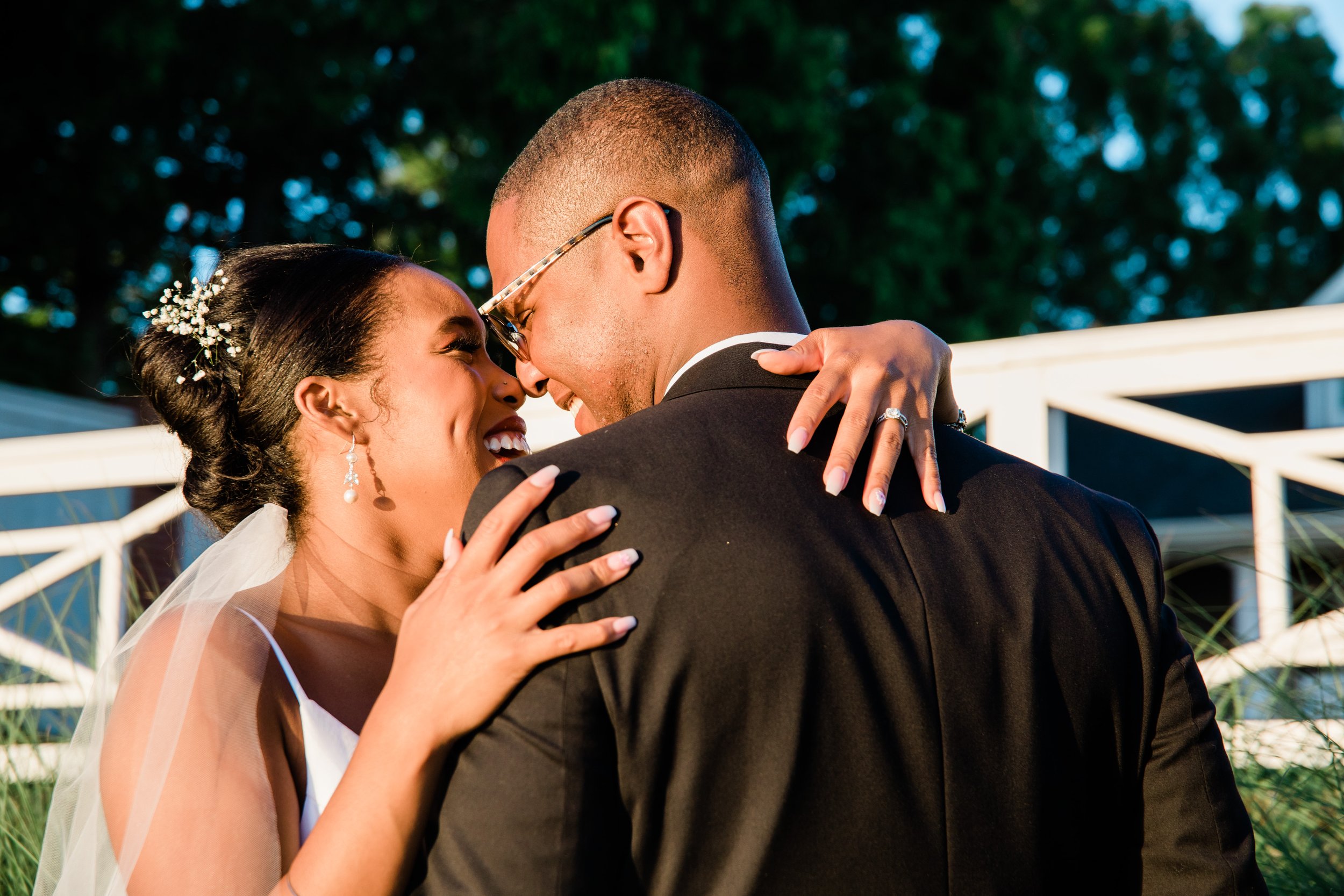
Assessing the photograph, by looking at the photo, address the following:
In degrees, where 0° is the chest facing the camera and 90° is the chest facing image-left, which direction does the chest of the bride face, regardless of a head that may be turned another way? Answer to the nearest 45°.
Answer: approximately 270°

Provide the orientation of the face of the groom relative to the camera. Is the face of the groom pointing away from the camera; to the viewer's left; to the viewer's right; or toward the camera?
to the viewer's left

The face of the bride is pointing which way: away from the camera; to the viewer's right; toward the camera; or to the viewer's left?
to the viewer's right

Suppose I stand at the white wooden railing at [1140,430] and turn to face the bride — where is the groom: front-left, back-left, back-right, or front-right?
front-left
